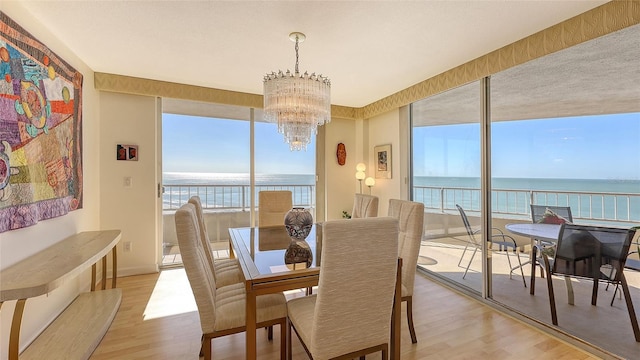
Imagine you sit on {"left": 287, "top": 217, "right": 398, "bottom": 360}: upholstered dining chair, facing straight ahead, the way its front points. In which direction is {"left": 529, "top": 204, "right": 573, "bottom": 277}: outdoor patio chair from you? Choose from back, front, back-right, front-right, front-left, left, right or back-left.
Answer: right

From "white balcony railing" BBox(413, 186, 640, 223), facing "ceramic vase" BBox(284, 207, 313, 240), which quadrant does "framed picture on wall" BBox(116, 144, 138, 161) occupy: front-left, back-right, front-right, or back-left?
front-right

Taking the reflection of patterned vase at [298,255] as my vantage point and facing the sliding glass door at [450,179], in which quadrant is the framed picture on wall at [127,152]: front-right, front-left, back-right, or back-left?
back-left

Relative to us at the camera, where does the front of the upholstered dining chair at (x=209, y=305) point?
facing to the right of the viewer

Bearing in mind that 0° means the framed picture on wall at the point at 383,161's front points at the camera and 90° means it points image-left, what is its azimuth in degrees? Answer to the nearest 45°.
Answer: approximately 45°

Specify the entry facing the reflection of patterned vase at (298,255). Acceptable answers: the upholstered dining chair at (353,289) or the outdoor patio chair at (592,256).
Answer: the upholstered dining chair

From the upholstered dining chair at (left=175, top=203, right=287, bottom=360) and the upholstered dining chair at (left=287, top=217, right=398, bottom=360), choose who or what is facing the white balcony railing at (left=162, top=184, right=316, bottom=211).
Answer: the upholstered dining chair at (left=287, top=217, right=398, bottom=360)

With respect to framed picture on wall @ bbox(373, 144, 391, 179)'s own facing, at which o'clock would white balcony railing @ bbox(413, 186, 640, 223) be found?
The white balcony railing is roughly at 9 o'clock from the framed picture on wall.

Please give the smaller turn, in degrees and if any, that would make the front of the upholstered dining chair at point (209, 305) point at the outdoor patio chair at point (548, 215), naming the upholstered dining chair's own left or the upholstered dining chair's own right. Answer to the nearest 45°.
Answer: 0° — it already faces it

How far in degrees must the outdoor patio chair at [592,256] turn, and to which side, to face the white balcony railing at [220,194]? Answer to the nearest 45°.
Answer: approximately 45° to its left

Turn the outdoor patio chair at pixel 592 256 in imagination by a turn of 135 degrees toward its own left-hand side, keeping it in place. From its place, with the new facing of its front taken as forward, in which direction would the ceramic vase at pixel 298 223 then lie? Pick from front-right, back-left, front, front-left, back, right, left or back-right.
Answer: front-right

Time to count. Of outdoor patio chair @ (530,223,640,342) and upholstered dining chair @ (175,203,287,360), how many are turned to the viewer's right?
1

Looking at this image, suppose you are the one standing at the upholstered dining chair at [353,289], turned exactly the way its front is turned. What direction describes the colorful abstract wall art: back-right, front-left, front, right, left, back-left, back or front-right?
front-left

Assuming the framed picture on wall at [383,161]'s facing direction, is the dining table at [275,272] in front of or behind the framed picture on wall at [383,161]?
in front

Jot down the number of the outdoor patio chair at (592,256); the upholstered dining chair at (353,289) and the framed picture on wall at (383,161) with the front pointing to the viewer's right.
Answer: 0

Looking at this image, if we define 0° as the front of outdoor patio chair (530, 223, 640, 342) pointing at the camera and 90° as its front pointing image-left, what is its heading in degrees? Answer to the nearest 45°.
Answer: approximately 135°

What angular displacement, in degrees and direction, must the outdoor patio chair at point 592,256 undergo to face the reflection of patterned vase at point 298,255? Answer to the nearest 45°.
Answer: approximately 90° to its left
